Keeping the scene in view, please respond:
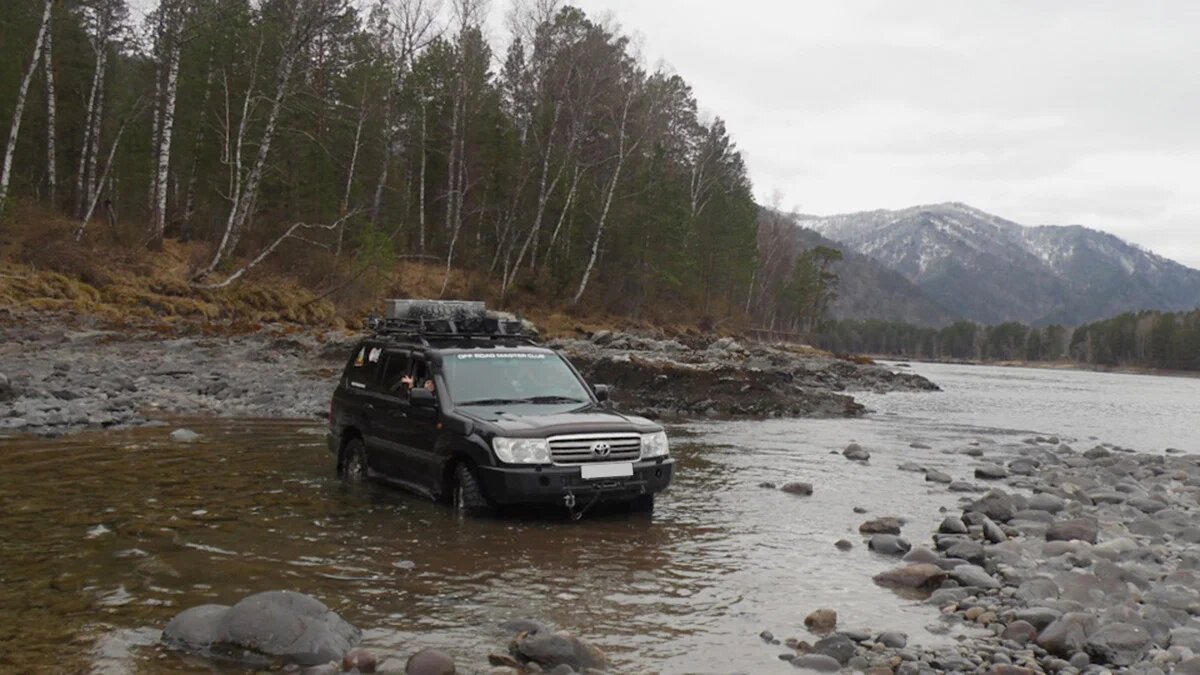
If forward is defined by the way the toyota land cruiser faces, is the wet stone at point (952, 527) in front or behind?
in front

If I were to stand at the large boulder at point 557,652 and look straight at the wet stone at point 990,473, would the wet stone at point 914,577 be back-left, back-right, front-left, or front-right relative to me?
front-right

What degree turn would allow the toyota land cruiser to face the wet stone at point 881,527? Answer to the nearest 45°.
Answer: approximately 45° to its left

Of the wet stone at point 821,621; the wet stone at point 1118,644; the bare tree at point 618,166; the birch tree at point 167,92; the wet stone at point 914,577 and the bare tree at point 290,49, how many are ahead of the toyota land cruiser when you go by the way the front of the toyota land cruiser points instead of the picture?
3

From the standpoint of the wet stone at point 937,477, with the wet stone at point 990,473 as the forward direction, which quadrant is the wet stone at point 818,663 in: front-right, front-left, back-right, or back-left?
back-right

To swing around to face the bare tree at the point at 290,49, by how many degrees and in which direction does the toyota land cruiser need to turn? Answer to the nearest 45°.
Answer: approximately 135° to its left

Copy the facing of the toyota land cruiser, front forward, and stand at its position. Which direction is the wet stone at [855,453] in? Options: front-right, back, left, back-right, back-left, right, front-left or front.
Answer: left

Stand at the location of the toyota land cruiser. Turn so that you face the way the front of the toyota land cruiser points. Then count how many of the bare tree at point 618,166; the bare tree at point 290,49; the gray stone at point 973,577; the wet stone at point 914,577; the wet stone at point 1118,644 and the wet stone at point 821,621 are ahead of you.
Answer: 4

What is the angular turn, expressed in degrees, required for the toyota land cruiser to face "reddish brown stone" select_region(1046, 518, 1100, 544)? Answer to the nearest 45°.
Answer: approximately 45° to its left

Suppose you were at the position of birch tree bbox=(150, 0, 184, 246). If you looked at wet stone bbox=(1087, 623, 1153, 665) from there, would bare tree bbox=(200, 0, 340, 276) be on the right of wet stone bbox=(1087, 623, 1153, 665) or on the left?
left

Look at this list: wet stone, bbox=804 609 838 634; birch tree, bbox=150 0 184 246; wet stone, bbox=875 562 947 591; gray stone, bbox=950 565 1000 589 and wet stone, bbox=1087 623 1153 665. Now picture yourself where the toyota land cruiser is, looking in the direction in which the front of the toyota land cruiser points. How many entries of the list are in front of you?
4

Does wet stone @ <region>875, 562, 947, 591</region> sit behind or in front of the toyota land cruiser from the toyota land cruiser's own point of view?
in front

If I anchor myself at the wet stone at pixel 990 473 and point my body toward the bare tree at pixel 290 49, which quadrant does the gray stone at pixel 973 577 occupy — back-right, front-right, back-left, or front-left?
back-left

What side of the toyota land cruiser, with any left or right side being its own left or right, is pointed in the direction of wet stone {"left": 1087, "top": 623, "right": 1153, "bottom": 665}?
front

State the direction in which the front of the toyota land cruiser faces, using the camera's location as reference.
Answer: facing the viewer and to the right of the viewer
